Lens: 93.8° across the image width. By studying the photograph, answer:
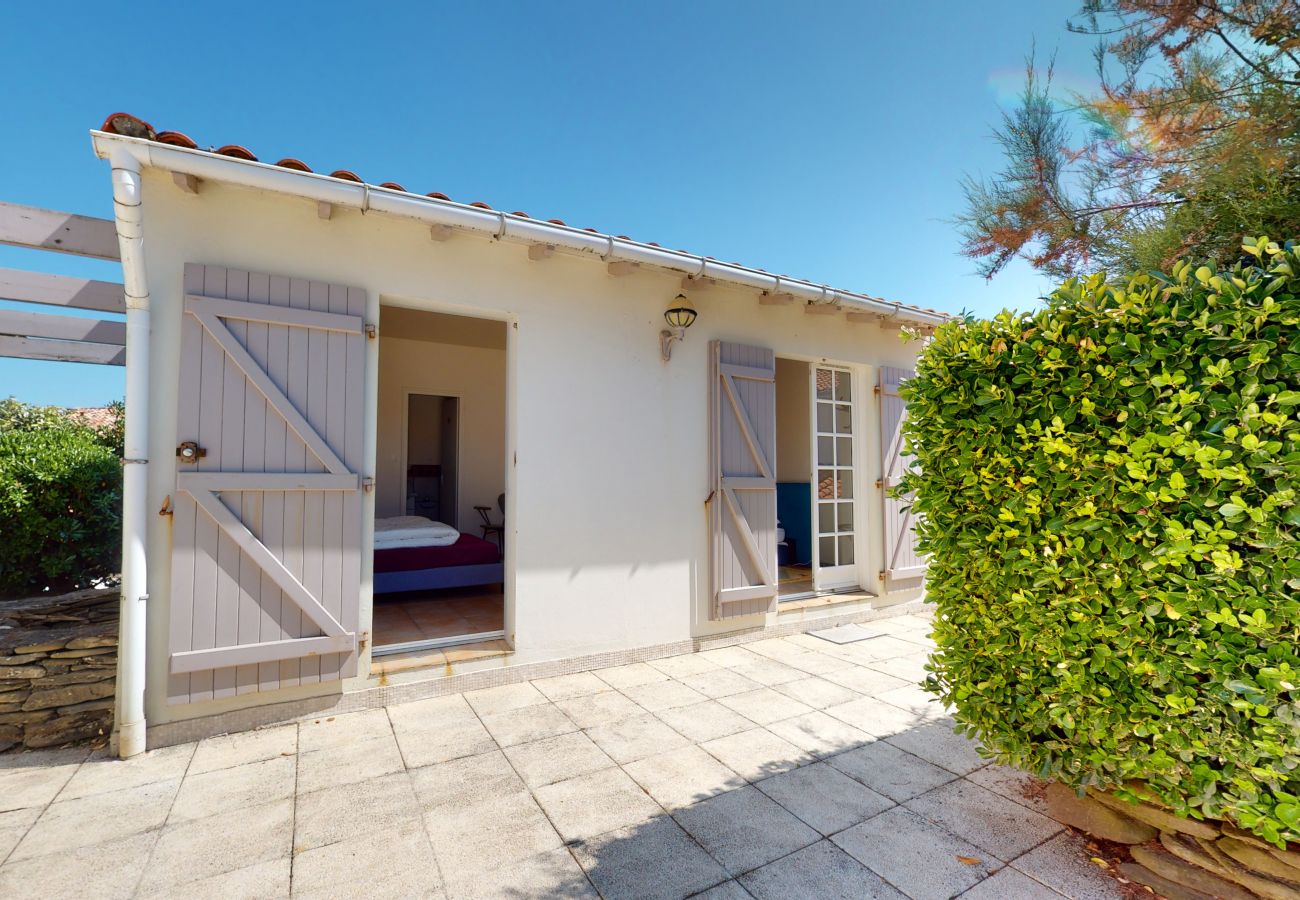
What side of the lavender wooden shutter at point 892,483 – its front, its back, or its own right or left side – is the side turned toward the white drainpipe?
right

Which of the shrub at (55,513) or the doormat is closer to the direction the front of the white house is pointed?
the doormat

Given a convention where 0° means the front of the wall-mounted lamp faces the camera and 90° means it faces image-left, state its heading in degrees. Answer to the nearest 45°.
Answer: approximately 315°

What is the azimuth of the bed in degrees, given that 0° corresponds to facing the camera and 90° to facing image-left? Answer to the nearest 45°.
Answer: approximately 270°

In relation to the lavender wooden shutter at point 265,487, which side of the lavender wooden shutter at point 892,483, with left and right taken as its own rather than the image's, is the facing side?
right

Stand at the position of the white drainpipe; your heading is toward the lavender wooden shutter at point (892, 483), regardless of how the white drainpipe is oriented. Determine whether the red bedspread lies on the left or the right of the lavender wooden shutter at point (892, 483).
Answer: left

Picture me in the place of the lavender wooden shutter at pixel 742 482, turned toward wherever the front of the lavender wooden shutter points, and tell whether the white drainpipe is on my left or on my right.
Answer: on my right

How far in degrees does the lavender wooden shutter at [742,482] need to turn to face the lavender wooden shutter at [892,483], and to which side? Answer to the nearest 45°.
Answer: approximately 90° to its left

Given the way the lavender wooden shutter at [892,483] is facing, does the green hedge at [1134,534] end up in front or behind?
in front

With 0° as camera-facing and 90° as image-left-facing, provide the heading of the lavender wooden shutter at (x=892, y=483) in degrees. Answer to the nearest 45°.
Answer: approximately 315°
